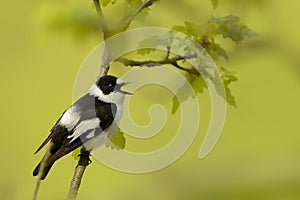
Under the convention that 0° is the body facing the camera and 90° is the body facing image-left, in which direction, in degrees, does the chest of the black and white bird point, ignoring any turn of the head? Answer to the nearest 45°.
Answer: approximately 270°
